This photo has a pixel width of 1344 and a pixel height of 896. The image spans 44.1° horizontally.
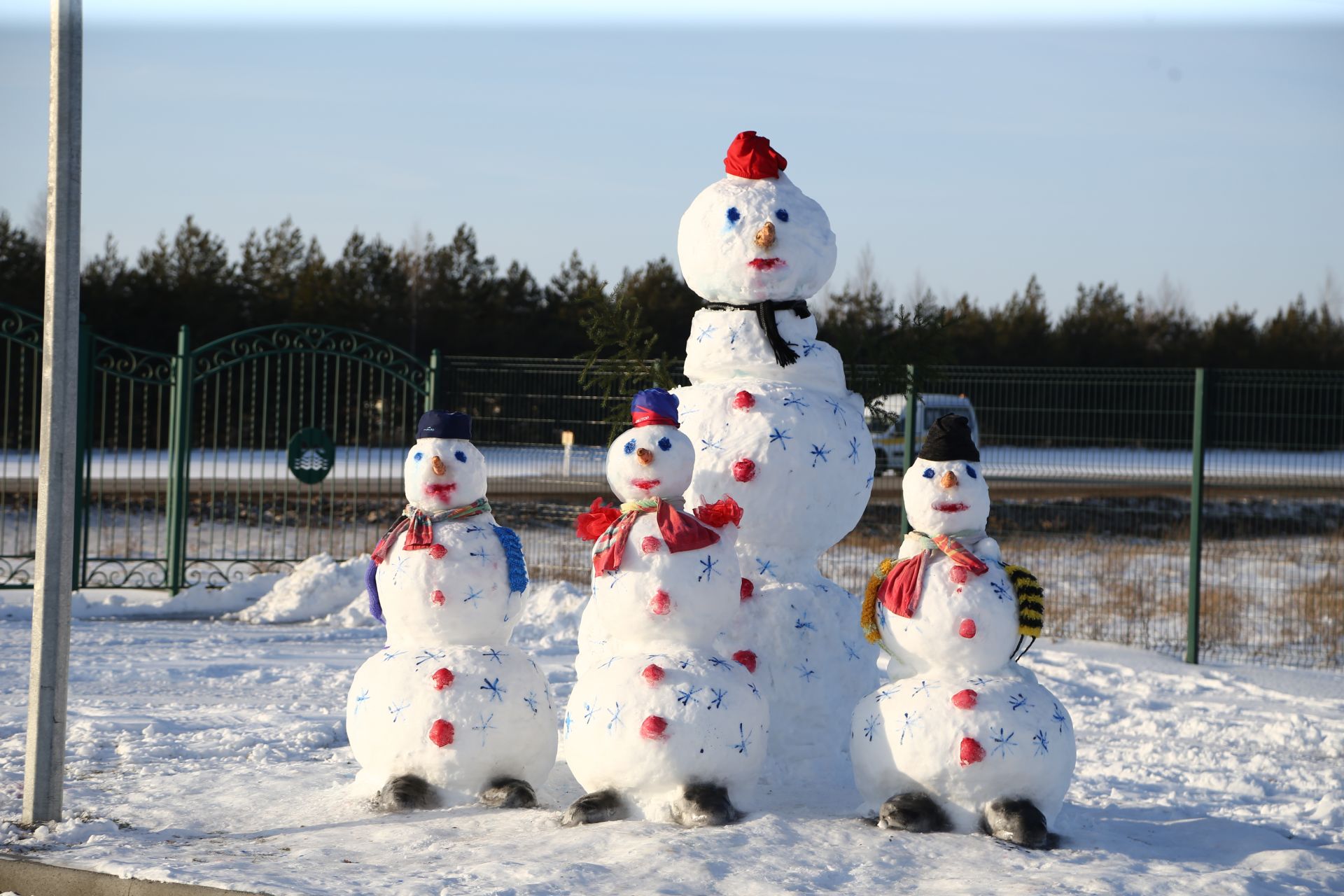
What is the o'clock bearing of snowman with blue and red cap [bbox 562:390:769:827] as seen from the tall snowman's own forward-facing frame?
The snowman with blue and red cap is roughly at 1 o'clock from the tall snowman.

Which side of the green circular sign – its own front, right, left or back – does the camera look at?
front

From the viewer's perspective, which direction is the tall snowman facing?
toward the camera

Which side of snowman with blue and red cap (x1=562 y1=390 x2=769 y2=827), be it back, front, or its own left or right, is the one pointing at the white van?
back

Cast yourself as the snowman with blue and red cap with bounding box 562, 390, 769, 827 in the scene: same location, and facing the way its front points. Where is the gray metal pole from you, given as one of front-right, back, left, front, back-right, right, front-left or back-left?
right

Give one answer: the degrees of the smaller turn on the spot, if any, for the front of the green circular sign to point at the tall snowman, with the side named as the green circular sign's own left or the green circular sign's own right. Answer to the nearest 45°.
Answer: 0° — it already faces it

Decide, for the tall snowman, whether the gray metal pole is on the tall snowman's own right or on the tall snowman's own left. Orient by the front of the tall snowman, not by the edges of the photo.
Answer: on the tall snowman's own right

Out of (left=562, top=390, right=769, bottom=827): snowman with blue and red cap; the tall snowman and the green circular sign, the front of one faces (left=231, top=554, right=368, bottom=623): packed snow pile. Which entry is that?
the green circular sign

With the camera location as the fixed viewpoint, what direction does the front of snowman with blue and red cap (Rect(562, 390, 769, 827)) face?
facing the viewer

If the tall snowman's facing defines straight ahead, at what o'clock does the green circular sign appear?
The green circular sign is roughly at 5 o'clock from the tall snowman.

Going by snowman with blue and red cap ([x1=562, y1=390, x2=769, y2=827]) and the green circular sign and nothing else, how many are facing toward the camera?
2

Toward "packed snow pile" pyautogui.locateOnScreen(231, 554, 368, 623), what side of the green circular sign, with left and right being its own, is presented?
front
